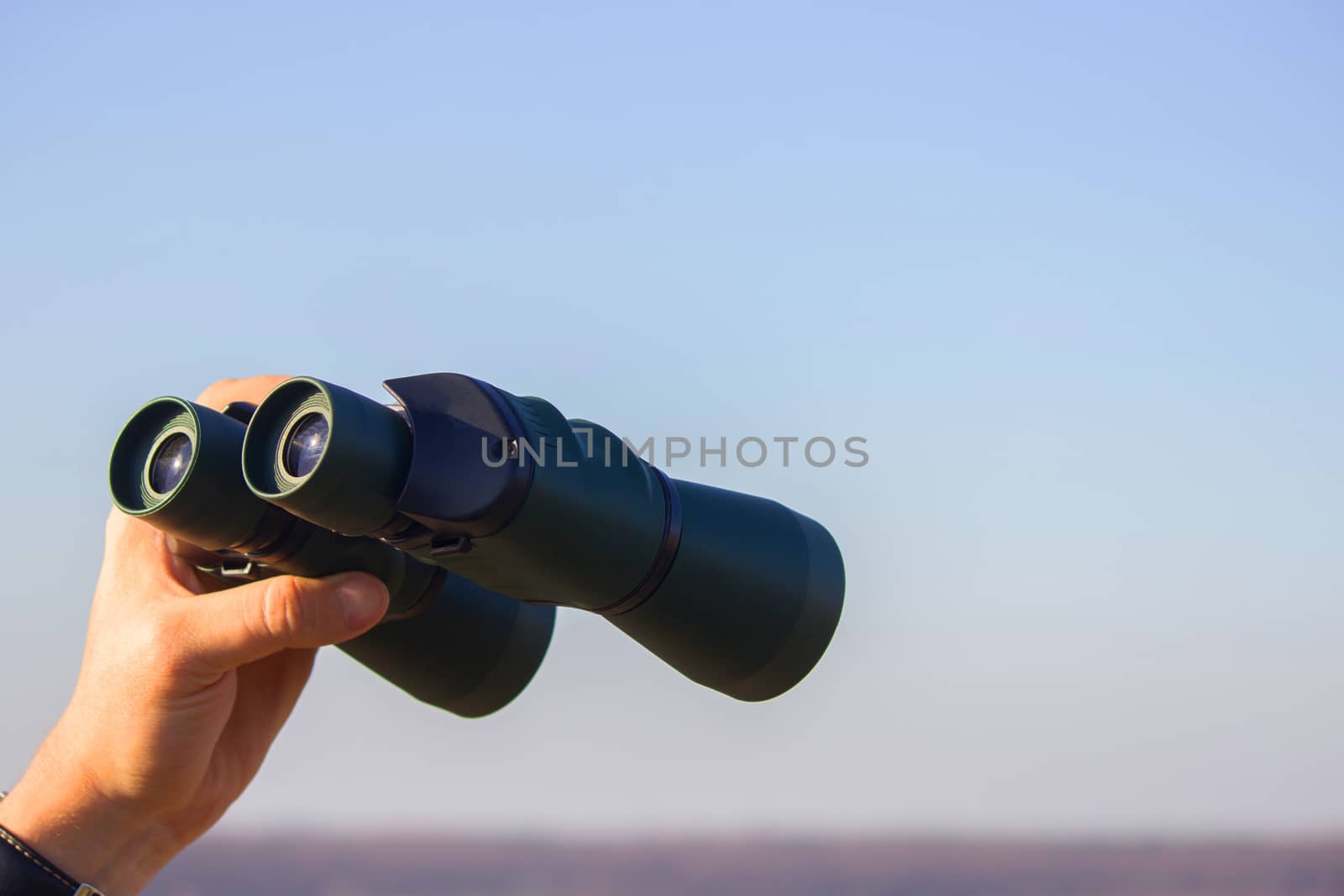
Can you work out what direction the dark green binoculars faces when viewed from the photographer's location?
facing away from the viewer and to the right of the viewer
